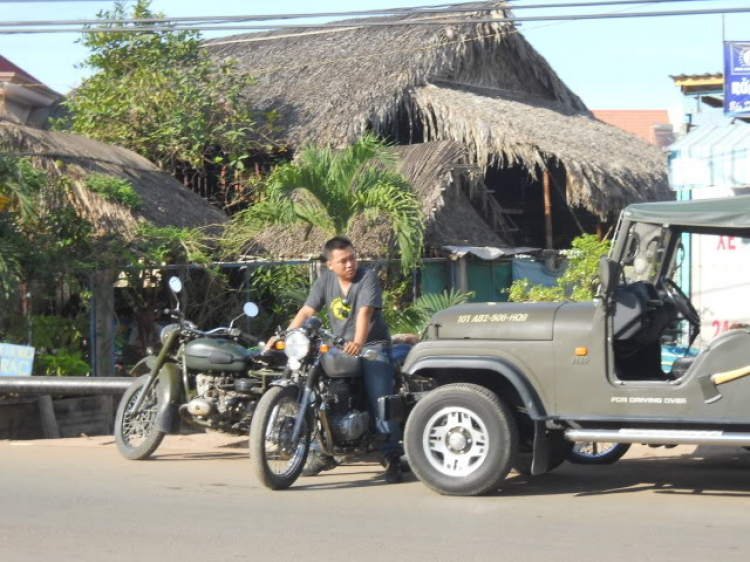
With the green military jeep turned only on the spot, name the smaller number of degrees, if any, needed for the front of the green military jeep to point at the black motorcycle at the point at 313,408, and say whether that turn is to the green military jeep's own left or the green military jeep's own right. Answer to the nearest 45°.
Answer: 0° — it already faces it

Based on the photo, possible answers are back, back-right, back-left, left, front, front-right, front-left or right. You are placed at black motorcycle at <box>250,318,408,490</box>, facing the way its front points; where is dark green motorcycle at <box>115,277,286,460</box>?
right

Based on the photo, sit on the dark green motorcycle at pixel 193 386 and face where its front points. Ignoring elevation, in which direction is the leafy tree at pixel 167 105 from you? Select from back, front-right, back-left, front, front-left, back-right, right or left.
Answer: back-right

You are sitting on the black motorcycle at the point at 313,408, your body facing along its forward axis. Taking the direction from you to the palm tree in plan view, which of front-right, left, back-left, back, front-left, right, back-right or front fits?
back-right

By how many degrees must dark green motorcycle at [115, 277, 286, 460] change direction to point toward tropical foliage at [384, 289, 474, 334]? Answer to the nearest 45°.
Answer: approximately 180°

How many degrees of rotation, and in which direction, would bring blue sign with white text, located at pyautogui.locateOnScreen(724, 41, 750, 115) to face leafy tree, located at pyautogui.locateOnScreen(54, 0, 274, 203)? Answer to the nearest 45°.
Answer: approximately 90° to its right

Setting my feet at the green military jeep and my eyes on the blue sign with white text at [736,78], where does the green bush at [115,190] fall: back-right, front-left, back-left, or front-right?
front-left

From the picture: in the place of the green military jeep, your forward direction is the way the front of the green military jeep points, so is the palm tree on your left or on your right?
on your right

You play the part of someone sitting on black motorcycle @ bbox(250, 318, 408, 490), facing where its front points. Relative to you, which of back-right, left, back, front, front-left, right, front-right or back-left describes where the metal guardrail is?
right

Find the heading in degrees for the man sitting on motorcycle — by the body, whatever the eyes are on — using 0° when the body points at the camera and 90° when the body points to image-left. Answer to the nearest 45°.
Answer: approximately 45°

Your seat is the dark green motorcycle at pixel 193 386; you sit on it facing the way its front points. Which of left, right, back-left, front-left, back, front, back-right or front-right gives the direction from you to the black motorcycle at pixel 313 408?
left

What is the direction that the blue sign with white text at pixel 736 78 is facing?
toward the camera

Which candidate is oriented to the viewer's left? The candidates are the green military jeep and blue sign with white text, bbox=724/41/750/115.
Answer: the green military jeep

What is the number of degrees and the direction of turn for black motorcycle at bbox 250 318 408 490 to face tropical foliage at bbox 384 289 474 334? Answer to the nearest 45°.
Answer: approximately 135° to its right

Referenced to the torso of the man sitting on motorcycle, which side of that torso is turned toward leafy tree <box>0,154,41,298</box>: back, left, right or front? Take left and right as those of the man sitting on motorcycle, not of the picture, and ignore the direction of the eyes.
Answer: right

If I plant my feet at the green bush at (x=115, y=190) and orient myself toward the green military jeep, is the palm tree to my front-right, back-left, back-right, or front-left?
front-left

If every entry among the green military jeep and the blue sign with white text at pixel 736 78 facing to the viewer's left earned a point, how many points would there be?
1
